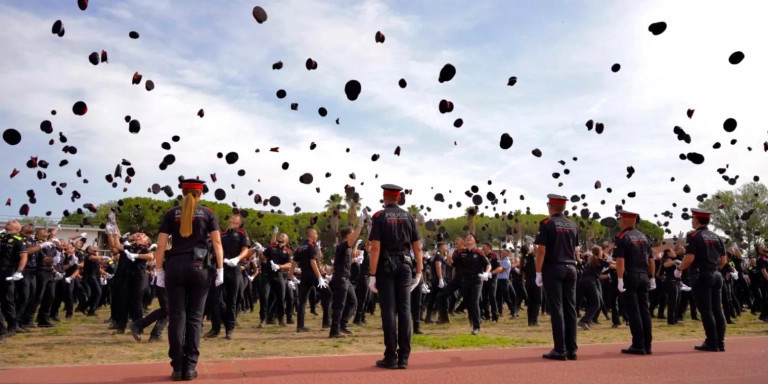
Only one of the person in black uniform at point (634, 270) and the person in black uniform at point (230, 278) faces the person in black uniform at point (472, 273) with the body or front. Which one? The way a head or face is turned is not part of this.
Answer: the person in black uniform at point (634, 270)

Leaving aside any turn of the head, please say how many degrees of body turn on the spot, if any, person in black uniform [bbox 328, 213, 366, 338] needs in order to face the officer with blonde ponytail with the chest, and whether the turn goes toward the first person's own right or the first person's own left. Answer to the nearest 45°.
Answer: approximately 90° to the first person's own right

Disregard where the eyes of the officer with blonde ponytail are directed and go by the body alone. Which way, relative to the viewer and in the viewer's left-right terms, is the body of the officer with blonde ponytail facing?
facing away from the viewer

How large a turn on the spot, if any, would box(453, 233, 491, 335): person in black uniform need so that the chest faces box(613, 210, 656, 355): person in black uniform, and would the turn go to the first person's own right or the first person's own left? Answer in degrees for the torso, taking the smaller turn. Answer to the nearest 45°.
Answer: approximately 45° to the first person's own left

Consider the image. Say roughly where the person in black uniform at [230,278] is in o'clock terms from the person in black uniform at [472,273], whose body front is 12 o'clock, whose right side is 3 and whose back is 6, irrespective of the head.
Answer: the person in black uniform at [230,278] is roughly at 2 o'clock from the person in black uniform at [472,273].

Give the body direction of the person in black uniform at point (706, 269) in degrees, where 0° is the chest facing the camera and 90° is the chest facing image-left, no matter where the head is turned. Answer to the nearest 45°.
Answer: approximately 135°

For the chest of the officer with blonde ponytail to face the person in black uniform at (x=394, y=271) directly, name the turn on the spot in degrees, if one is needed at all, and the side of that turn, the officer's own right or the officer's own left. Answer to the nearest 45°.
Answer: approximately 90° to the officer's own right

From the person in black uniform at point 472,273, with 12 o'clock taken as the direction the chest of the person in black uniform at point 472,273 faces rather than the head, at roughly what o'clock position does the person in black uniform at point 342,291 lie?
the person in black uniform at point 342,291 is roughly at 2 o'clock from the person in black uniform at point 472,273.
